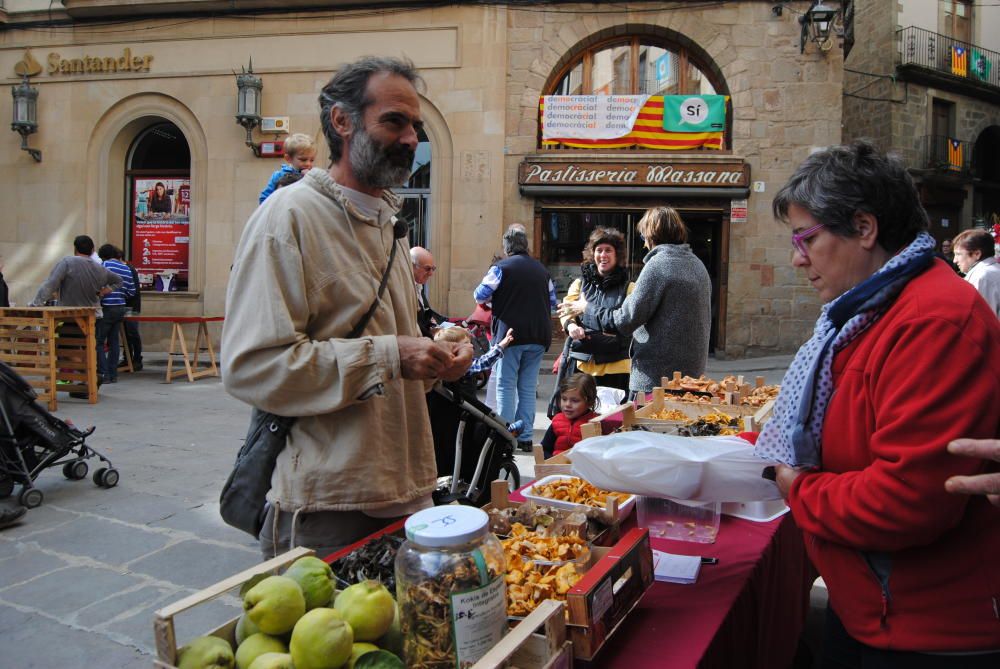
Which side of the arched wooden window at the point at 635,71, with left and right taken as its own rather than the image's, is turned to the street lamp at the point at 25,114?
right

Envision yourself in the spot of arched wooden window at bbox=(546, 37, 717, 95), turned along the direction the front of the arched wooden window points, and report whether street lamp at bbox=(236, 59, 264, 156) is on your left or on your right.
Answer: on your right

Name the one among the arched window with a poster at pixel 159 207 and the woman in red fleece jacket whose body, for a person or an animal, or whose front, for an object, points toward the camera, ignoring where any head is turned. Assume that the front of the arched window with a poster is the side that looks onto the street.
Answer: the arched window with a poster

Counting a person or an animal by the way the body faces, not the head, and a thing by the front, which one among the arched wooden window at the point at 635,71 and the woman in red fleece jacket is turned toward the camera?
the arched wooden window

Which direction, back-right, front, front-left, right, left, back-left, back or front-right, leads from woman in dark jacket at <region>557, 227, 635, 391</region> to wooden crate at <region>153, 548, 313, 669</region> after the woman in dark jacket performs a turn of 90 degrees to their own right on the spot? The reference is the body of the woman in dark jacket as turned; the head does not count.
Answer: left

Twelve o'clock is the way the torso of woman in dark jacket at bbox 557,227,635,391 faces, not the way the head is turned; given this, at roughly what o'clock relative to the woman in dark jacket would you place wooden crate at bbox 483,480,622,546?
The wooden crate is roughly at 12 o'clock from the woman in dark jacket.

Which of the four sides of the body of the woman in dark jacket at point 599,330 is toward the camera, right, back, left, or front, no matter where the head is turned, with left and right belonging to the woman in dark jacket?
front

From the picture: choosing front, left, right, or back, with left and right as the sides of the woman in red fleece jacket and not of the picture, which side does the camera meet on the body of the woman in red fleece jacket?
left

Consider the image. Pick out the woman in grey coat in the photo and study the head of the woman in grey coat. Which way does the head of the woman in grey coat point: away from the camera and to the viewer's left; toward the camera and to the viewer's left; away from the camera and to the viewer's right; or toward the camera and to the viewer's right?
away from the camera and to the viewer's left

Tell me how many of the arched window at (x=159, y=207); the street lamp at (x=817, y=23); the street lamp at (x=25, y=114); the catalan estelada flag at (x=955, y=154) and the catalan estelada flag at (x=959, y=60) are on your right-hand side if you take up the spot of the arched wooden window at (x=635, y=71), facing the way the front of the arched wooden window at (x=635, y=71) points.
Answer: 2

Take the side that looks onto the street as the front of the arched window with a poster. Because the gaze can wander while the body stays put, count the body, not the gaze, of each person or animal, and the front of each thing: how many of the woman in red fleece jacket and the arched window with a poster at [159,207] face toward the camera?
1

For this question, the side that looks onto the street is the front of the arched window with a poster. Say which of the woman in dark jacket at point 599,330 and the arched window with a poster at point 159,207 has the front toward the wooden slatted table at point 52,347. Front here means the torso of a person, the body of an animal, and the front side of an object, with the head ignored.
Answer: the arched window with a poster

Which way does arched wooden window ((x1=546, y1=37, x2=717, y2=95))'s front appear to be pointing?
toward the camera

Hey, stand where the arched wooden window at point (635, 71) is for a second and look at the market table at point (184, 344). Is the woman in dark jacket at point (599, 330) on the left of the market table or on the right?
left

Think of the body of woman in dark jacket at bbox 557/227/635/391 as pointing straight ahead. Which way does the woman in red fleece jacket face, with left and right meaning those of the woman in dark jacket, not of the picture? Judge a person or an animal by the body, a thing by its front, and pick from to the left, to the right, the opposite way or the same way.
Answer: to the right

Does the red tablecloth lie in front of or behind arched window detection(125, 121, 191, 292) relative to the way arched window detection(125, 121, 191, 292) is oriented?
in front

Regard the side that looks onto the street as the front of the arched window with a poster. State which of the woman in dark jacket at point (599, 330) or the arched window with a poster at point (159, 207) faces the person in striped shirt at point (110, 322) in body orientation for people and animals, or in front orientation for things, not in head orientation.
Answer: the arched window with a poster

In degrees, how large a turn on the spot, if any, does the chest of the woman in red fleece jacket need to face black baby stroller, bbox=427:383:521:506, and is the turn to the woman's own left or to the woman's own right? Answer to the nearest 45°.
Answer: approximately 45° to the woman's own right
